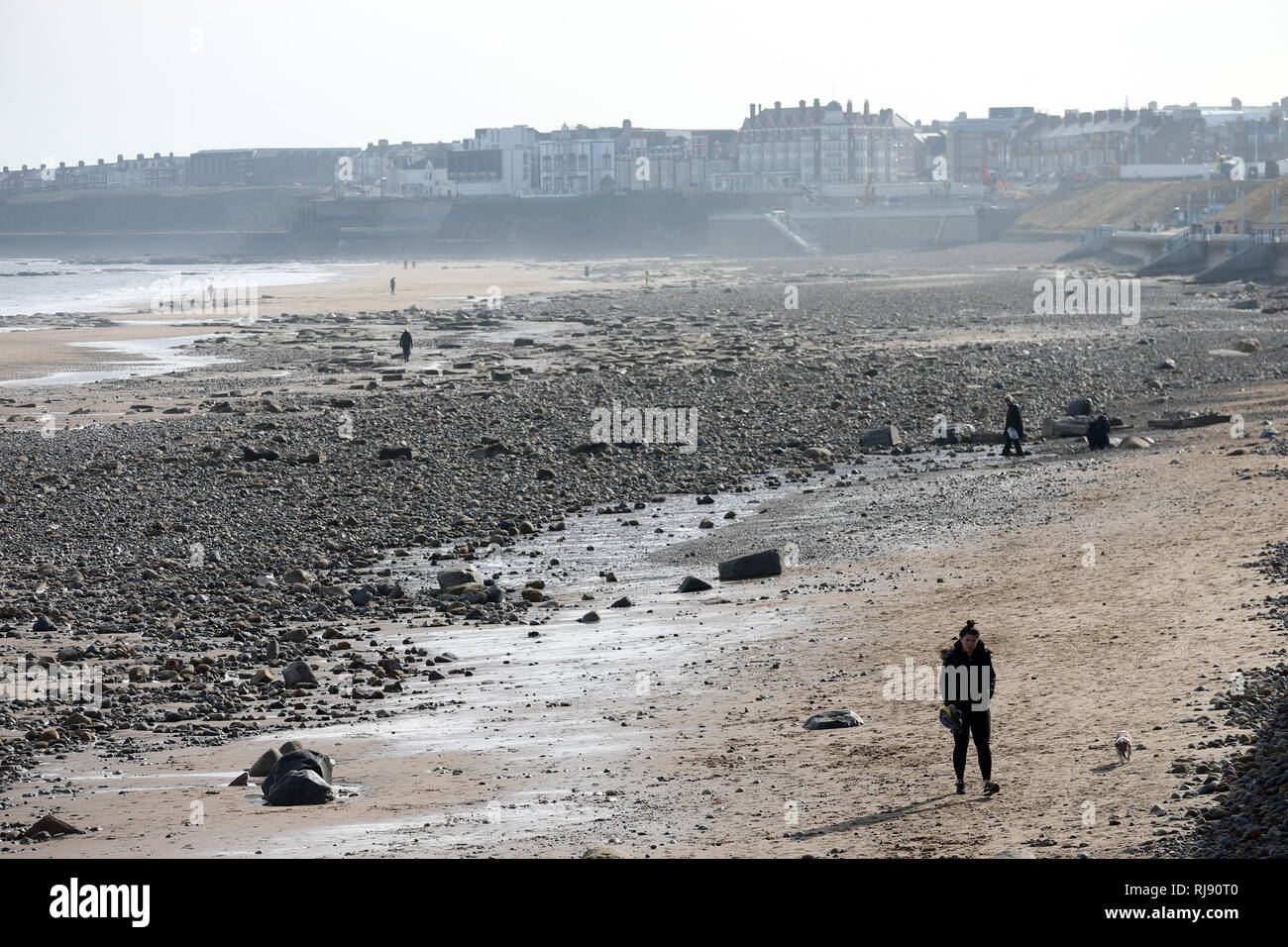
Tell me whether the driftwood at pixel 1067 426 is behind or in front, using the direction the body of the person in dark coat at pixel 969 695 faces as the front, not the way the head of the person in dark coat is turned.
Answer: behind

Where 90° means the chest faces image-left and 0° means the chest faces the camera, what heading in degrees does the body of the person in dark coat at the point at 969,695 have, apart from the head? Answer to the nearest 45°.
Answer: approximately 0°

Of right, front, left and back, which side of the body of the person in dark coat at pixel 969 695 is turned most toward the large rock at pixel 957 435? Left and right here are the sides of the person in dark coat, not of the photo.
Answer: back

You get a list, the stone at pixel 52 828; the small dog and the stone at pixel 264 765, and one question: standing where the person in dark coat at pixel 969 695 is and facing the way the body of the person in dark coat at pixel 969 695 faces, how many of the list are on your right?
2

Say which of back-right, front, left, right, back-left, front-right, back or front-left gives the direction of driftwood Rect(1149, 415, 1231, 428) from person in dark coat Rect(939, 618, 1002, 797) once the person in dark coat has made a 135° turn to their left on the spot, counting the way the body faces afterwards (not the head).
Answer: front-left

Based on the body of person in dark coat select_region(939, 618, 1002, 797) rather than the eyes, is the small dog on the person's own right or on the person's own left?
on the person's own left

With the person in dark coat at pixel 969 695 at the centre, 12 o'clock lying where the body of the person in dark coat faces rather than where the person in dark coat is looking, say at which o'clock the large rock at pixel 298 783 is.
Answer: The large rock is roughly at 3 o'clock from the person in dark coat.

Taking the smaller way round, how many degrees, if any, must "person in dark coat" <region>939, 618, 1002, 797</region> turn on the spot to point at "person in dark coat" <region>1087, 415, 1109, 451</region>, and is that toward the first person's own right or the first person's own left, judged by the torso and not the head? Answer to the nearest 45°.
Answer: approximately 180°

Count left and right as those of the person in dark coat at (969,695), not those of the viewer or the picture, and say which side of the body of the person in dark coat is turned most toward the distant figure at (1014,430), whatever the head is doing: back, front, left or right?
back

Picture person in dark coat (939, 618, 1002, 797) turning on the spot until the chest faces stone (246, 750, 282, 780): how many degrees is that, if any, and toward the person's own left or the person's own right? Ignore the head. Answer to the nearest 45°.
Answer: approximately 90° to the person's own right

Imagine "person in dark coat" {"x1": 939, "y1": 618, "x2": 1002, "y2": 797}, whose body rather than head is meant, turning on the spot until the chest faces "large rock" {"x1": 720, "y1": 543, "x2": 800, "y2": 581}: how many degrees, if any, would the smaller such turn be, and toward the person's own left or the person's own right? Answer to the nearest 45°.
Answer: approximately 180°

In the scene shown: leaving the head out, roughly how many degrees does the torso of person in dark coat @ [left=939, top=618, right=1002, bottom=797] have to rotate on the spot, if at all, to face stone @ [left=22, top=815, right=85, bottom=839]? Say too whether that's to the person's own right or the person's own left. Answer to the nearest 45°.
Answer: approximately 90° to the person's own right

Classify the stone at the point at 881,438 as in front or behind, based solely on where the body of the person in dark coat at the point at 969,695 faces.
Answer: behind

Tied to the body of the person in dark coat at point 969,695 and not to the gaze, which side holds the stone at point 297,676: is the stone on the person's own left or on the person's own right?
on the person's own right
